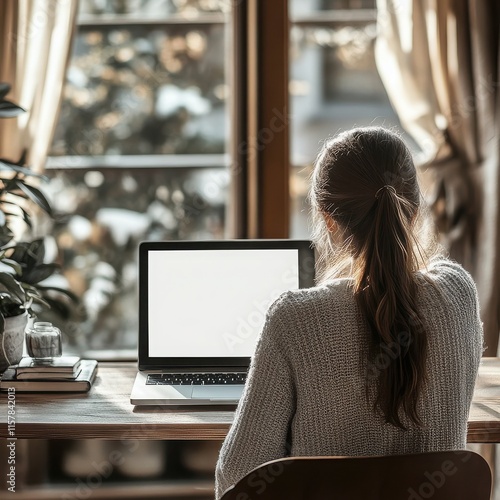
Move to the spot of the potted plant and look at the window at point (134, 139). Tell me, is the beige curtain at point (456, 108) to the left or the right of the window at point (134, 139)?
right

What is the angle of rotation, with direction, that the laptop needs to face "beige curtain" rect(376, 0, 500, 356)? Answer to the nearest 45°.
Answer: approximately 135° to its left

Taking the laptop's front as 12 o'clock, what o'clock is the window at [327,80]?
The window is roughly at 7 o'clock from the laptop.

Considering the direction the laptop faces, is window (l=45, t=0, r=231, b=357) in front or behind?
behind

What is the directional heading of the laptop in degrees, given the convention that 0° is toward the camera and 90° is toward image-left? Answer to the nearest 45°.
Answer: approximately 0°
